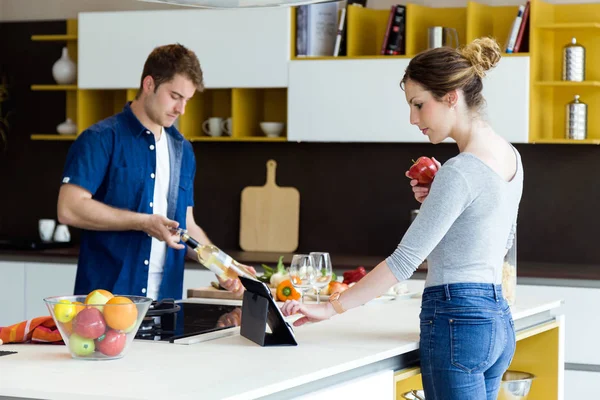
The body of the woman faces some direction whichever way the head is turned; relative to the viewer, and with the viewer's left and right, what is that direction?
facing away from the viewer and to the left of the viewer

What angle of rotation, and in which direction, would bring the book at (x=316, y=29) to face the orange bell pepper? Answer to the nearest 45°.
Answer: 0° — it already faces it

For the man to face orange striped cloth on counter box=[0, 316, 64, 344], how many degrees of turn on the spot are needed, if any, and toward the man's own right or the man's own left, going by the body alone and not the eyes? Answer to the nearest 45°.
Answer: approximately 45° to the man's own right

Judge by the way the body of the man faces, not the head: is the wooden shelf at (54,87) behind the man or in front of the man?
behind

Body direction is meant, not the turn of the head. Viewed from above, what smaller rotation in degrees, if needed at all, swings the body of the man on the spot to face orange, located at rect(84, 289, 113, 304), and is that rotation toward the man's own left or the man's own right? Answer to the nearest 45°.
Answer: approximately 45° to the man's own right

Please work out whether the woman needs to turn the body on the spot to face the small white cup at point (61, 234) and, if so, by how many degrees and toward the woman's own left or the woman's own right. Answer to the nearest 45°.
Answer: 0° — they already face it

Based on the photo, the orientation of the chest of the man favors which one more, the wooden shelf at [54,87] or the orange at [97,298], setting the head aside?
the orange

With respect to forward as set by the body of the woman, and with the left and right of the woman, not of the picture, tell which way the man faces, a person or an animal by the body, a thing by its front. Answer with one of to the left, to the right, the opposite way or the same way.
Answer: the opposite way

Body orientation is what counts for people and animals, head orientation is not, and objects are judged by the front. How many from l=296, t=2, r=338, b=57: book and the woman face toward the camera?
1
